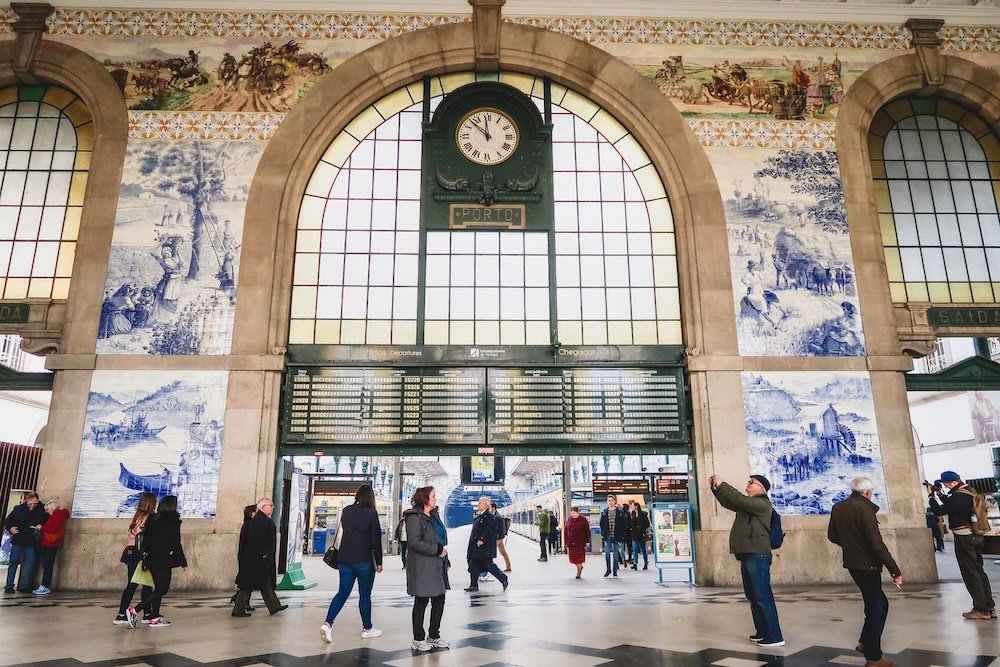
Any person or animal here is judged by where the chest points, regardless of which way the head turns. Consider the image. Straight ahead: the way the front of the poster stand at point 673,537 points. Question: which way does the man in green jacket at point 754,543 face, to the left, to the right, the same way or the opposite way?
to the right

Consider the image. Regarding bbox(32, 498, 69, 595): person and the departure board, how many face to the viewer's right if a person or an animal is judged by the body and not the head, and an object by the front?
0

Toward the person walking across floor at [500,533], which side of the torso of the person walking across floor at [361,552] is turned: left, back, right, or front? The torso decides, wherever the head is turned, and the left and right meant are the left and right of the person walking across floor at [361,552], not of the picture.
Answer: front

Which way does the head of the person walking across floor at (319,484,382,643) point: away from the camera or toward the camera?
away from the camera

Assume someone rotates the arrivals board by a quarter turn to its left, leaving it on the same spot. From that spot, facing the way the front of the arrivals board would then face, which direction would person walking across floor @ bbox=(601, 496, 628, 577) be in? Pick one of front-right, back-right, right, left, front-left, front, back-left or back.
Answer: left

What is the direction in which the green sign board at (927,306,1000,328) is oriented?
toward the camera

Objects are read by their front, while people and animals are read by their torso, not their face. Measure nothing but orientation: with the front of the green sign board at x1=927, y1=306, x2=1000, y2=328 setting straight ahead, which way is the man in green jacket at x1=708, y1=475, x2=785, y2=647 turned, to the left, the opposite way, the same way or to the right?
to the right

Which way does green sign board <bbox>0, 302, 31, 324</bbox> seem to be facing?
toward the camera

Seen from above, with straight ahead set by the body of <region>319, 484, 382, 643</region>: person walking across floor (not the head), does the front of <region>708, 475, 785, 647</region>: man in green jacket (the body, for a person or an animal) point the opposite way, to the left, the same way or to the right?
to the left

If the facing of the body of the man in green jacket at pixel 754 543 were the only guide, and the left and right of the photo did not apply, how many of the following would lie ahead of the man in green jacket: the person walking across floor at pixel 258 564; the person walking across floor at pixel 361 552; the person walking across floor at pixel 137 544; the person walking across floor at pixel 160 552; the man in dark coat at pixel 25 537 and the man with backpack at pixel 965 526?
5

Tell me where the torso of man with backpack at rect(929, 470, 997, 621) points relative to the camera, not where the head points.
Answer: to the viewer's left

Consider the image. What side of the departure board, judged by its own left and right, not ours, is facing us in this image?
front

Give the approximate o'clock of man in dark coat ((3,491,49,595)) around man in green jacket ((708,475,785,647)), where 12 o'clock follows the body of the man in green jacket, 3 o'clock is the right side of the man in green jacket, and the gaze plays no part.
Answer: The man in dark coat is roughly at 12 o'clock from the man in green jacket.

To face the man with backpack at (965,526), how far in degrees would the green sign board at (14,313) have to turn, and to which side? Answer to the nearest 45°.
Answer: approximately 45° to its left
